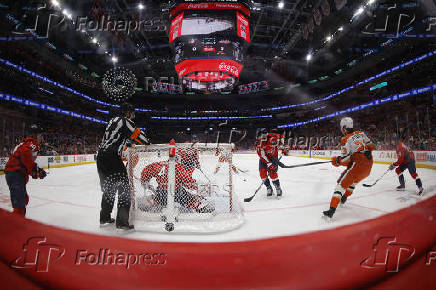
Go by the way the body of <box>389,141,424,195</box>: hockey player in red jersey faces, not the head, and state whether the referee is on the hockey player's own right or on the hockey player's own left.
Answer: on the hockey player's own left

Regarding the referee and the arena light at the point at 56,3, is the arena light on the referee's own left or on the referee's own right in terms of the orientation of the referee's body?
on the referee's own left

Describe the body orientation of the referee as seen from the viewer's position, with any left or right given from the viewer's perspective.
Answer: facing away from the viewer and to the right of the viewer

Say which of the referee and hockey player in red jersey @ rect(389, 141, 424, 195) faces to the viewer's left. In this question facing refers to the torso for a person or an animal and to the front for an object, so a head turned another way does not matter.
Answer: the hockey player in red jersey

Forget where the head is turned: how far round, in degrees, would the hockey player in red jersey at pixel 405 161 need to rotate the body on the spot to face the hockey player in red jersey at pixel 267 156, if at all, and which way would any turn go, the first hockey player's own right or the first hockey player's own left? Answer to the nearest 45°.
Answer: approximately 45° to the first hockey player's own left

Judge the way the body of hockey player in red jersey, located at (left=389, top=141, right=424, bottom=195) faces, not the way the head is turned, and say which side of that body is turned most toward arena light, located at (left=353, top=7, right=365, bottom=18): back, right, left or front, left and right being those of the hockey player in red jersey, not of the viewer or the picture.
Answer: right

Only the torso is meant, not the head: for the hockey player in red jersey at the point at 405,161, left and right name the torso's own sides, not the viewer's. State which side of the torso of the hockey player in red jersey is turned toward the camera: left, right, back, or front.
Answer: left

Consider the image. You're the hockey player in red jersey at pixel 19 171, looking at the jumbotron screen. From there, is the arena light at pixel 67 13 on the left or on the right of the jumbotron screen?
left

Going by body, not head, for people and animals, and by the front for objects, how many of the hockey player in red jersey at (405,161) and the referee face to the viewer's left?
1

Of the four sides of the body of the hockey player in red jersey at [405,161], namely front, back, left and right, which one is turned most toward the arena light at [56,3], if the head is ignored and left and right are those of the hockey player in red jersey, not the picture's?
front
